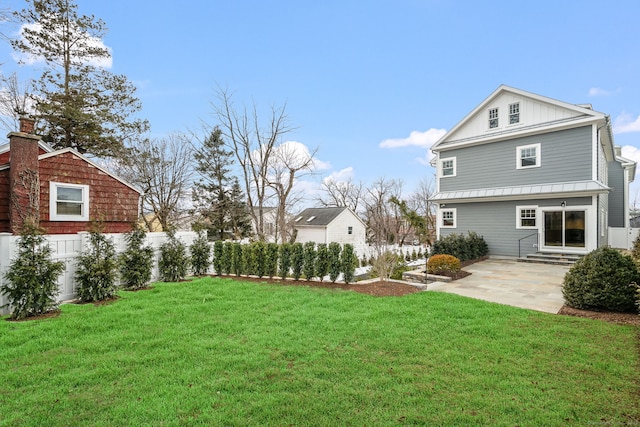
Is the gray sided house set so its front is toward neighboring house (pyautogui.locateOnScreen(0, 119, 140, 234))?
no

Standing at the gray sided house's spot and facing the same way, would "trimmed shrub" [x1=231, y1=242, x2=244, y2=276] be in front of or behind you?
behind

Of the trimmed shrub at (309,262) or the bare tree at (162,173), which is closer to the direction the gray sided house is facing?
the trimmed shrub

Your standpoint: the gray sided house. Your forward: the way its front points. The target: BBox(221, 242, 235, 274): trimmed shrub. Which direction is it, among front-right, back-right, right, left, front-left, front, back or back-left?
back-left

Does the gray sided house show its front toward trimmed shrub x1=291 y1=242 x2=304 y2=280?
no

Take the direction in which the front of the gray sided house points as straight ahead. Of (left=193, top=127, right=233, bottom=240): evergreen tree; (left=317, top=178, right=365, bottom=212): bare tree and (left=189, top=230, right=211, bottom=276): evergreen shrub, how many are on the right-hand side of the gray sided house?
0

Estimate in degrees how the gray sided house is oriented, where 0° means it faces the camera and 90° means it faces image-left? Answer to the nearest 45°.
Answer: approximately 180°

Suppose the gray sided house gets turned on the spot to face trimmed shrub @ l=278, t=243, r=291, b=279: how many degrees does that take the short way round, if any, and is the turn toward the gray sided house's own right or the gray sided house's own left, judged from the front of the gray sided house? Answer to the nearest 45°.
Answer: approximately 135° to the gray sided house's own left
